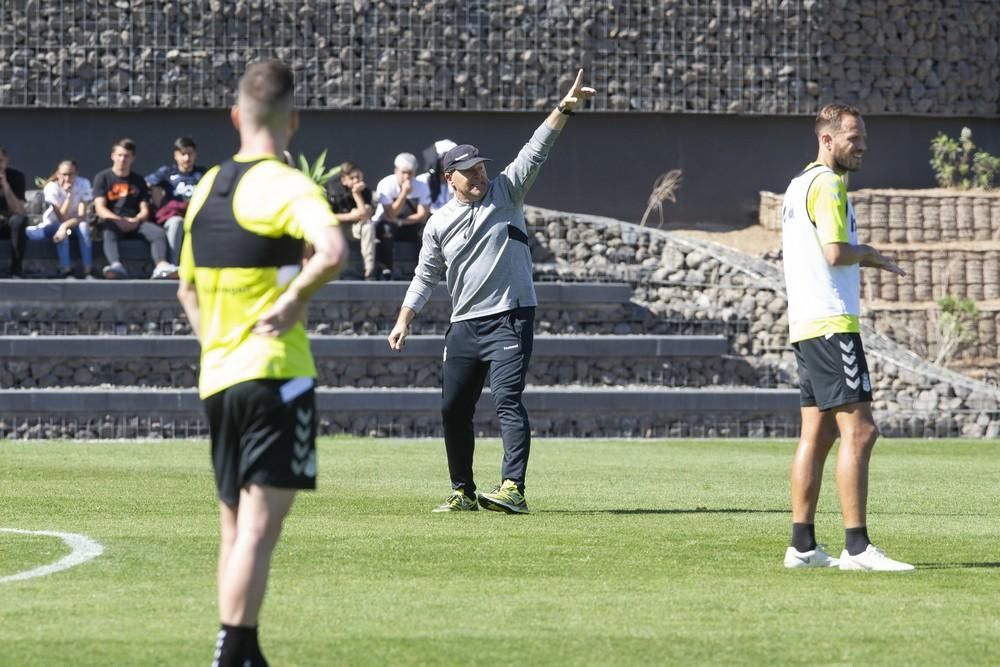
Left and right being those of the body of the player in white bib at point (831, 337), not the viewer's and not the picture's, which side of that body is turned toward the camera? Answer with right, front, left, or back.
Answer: right

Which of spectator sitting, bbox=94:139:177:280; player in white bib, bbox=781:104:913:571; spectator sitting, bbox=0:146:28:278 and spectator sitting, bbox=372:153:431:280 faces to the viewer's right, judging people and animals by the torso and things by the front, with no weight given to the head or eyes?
the player in white bib

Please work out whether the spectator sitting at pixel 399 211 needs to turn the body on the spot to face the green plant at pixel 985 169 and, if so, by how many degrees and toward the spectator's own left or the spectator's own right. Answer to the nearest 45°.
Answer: approximately 135° to the spectator's own left

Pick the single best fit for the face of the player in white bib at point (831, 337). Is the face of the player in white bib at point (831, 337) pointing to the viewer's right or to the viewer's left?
to the viewer's right

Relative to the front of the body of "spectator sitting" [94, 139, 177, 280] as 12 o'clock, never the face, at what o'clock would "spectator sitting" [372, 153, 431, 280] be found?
"spectator sitting" [372, 153, 431, 280] is roughly at 9 o'clock from "spectator sitting" [94, 139, 177, 280].

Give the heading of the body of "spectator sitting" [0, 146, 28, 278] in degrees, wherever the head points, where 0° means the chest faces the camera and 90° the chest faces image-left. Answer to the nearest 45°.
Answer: approximately 0°

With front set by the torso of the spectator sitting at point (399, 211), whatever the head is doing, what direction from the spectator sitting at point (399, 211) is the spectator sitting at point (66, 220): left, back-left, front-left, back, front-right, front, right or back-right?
right

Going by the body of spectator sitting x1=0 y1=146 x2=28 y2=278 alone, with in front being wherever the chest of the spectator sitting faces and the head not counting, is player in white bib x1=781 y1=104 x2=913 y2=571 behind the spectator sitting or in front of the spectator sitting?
in front

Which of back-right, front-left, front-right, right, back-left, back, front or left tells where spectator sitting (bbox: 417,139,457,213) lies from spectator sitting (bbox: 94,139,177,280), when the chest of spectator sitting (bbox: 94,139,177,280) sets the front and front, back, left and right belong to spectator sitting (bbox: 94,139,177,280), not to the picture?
left

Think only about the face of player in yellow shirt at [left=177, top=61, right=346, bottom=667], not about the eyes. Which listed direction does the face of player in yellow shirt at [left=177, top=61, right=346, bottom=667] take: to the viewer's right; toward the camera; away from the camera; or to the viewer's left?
away from the camera
